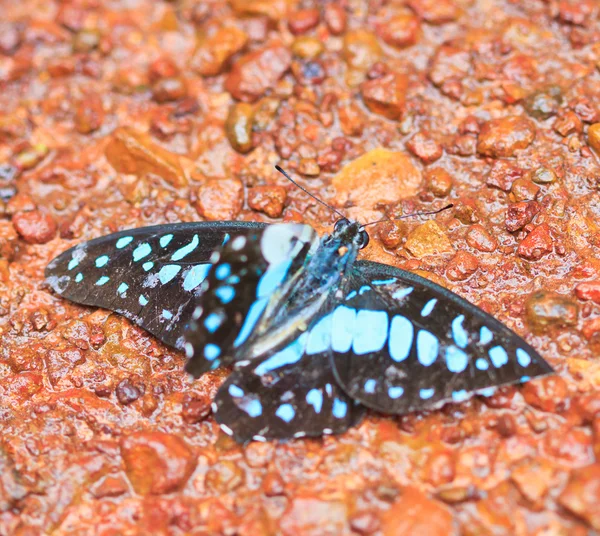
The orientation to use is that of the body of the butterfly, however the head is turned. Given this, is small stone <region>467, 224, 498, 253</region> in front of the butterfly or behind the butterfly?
in front

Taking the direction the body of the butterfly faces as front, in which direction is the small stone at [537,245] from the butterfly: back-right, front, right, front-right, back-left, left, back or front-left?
front

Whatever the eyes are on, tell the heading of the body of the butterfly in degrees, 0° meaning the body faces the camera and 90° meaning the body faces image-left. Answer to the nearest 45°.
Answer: approximately 225°

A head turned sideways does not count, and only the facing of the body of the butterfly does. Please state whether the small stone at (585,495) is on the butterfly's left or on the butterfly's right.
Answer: on the butterfly's right

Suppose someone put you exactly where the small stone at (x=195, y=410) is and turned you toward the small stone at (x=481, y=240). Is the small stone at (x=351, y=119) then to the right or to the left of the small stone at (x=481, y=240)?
left

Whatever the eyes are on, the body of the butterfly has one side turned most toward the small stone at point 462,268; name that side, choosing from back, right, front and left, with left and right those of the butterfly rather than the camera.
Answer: front

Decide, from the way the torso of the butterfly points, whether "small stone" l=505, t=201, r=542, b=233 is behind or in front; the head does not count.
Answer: in front

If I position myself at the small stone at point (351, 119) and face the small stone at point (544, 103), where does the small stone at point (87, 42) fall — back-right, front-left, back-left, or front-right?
back-left

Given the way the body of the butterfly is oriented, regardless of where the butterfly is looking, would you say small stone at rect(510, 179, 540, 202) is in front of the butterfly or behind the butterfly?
in front
